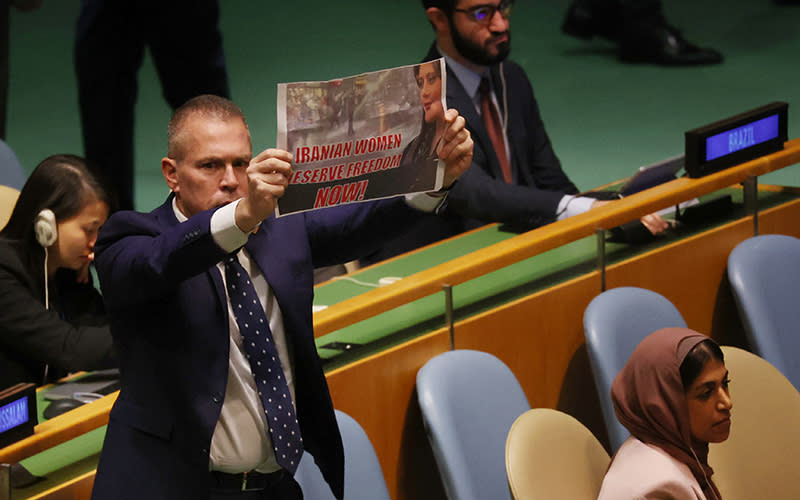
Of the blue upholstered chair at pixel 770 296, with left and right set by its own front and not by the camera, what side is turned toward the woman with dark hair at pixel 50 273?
right

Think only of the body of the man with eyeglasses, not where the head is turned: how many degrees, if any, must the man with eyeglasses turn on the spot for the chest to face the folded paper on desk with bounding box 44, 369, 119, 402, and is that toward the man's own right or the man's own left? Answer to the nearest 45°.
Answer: approximately 90° to the man's own right

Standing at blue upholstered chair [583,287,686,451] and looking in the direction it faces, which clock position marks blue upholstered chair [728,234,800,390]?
blue upholstered chair [728,234,800,390] is roughly at 9 o'clock from blue upholstered chair [583,287,686,451].

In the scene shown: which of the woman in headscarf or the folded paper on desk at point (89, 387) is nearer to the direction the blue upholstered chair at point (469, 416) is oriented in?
the woman in headscarf
